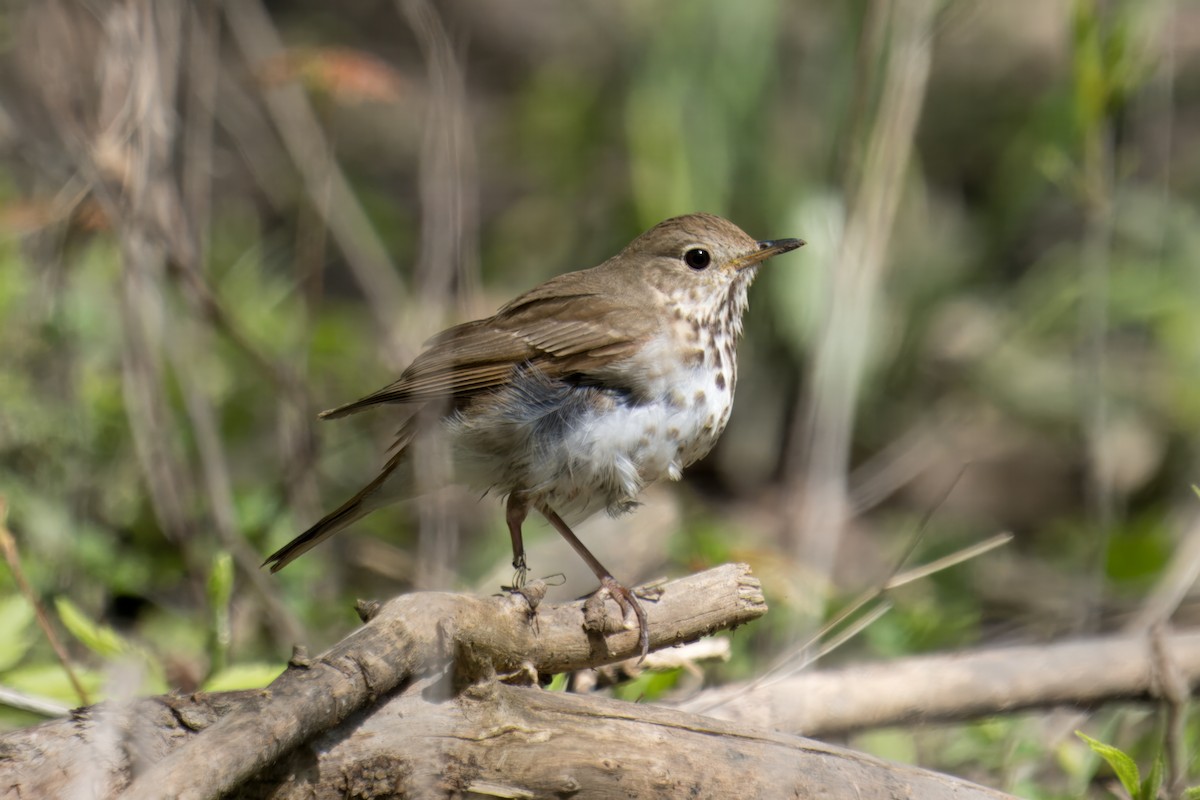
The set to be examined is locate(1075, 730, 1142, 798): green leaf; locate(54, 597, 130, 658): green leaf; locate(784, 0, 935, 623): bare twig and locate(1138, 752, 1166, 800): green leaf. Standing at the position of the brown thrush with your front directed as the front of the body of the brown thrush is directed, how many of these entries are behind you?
1

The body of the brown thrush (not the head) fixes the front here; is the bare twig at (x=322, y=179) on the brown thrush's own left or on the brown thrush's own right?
on the brown thrush's own left

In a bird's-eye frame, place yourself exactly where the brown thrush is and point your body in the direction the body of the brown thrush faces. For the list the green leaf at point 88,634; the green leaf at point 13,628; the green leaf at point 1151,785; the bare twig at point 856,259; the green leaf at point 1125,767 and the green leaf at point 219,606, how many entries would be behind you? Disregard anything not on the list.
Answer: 3

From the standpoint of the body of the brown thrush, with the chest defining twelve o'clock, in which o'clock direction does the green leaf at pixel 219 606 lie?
The green leaf is roughly at 6 o'clock from the brown thrush.

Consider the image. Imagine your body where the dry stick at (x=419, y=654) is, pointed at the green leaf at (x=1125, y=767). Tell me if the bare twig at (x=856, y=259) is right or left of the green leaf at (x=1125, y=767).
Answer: left

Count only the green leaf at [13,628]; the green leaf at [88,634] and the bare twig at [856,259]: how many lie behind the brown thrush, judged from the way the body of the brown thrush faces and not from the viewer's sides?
2

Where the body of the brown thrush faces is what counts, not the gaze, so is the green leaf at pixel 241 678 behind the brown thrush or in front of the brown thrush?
behind

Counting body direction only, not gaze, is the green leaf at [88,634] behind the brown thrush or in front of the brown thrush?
behind

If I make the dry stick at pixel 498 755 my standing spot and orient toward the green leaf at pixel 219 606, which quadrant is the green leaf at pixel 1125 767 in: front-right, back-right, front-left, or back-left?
back-right

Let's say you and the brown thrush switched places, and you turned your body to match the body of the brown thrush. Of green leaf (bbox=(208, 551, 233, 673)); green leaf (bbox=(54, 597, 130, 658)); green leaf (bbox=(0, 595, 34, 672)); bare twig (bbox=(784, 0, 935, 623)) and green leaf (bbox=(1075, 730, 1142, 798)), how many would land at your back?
3

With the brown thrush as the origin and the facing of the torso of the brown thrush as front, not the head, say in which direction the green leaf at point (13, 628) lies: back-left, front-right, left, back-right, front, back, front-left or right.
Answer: back

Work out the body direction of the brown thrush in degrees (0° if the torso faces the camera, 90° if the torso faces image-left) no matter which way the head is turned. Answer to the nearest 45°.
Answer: approximately 270°
